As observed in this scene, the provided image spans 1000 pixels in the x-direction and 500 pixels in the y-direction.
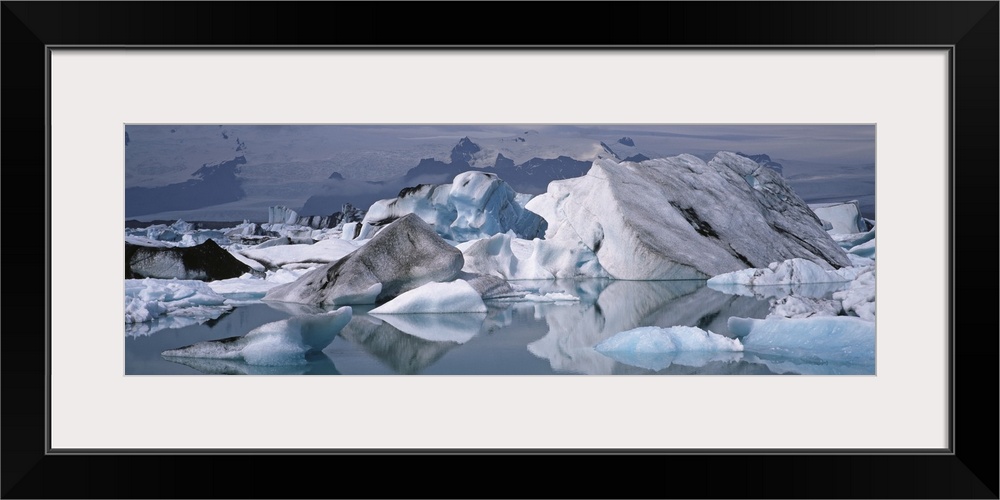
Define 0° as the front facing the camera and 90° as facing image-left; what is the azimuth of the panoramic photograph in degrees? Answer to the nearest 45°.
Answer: approximately 0°
